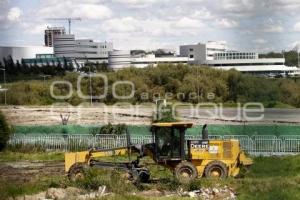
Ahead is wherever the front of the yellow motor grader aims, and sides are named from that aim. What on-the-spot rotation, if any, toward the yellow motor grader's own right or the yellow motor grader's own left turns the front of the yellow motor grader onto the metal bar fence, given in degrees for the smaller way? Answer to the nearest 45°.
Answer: approximately 90° to the yellow motor grader's own right

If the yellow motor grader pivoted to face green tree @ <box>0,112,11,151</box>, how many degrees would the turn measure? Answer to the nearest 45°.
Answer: approximately 45° to its right

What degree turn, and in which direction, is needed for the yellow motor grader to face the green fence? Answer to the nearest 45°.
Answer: approximately 90° to its right

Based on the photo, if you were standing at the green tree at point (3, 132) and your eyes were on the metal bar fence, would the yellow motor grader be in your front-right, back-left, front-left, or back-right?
front-right

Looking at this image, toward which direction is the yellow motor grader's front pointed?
to the viewer's left
